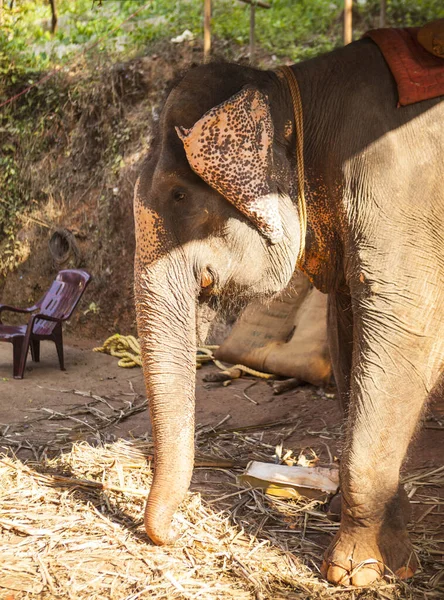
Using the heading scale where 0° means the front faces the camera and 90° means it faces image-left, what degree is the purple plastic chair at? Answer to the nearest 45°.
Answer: approximately 45°

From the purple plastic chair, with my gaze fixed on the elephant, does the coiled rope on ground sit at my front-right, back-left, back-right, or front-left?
front-left

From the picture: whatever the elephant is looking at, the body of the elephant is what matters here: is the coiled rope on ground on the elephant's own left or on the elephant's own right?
on the elephant's own right

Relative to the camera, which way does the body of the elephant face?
to the viewer's left

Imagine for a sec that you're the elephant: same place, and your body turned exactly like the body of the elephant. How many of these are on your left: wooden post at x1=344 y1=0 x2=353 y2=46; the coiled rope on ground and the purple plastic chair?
0

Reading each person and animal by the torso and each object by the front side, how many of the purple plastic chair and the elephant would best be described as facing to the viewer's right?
0

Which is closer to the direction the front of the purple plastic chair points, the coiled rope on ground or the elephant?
the elephant

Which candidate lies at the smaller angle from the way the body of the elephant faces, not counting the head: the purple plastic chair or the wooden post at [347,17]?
the purple plastic chair
